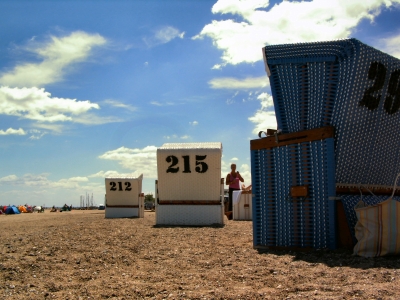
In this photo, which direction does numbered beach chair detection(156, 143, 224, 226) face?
away from the camera

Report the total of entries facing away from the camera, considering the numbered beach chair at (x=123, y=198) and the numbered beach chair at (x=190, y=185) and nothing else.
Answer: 2

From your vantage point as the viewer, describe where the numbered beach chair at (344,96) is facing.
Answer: facing away from the viewer and to the left of the viewer

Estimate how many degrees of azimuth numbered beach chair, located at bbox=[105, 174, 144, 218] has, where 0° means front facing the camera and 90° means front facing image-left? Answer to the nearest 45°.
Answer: approximately 180°

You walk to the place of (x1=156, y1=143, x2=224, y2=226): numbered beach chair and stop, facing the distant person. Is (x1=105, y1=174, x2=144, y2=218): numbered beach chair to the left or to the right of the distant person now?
left

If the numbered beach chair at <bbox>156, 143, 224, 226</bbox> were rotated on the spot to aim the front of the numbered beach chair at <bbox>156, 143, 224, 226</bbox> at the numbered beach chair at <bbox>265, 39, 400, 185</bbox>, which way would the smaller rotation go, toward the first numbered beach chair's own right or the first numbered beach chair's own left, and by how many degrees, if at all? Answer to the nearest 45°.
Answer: approximately 180°

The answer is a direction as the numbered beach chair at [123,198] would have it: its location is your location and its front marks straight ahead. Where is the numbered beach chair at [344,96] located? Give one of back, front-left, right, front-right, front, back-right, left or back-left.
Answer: back
